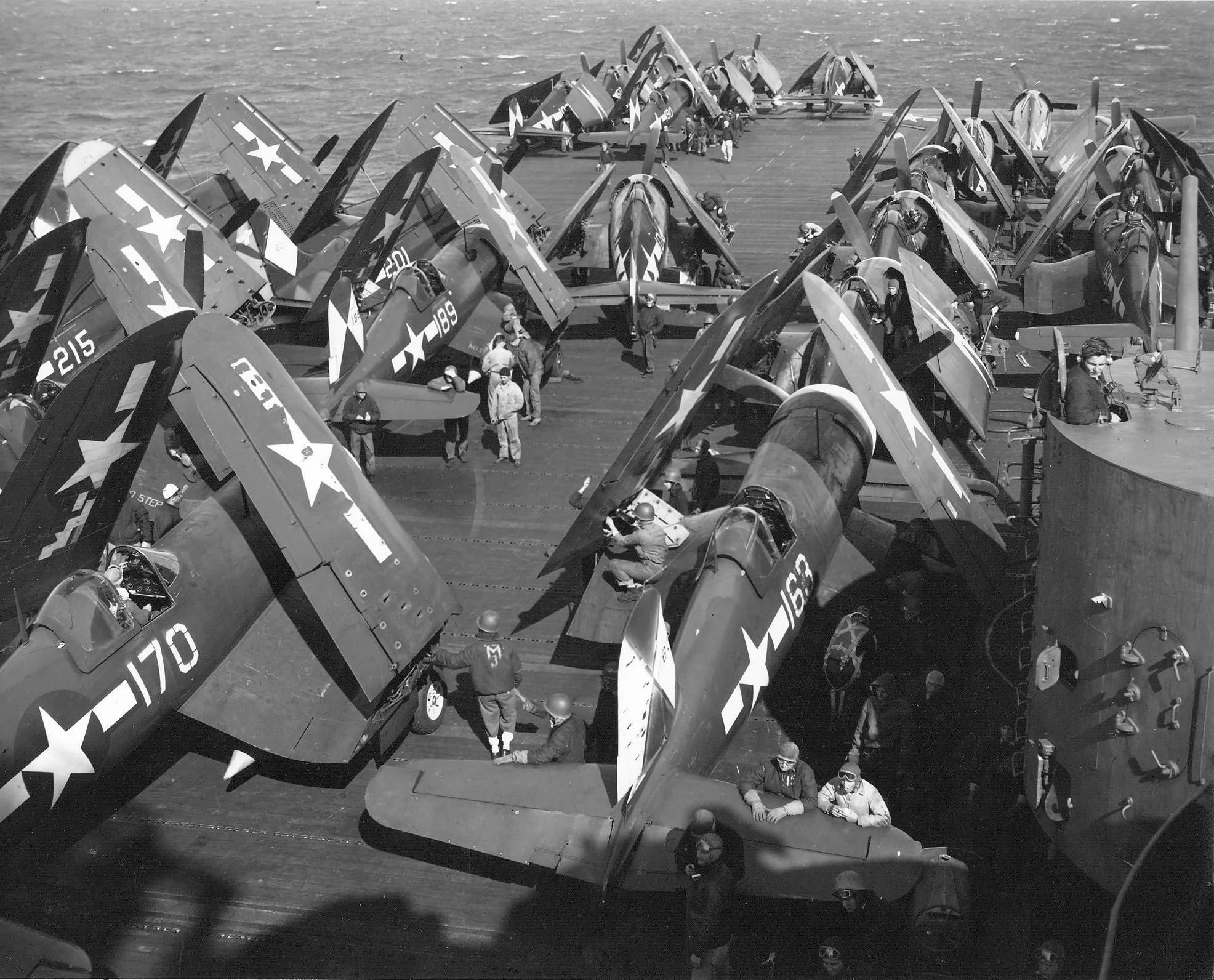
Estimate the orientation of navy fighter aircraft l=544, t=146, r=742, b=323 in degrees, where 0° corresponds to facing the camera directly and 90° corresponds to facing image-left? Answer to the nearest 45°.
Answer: approximately 180°

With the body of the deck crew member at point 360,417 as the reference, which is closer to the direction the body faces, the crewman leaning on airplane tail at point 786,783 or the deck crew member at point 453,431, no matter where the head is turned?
the crewman leaning on airplane tail

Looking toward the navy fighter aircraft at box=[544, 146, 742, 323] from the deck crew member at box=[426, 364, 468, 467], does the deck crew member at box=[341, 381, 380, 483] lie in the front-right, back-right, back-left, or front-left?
back-left

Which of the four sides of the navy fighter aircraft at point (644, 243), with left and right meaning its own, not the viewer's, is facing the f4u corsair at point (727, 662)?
back

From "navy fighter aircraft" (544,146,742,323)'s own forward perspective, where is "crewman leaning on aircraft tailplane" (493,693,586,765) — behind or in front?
behind

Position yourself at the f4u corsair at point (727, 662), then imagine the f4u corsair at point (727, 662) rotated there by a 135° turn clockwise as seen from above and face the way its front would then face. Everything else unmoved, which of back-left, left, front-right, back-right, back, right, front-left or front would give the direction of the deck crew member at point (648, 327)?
back

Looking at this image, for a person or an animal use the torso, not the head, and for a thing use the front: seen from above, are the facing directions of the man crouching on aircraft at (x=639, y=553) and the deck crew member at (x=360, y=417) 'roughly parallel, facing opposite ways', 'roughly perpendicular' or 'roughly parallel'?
roughly perpendicular

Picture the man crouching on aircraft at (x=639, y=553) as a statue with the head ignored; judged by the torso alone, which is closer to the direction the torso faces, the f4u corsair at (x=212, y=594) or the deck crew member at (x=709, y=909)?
the f4u corsair

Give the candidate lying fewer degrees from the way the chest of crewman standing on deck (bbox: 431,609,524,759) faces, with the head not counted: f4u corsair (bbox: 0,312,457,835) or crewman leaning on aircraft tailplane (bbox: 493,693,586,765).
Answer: the f4u corsair

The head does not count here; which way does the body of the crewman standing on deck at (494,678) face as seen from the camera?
away from the camera

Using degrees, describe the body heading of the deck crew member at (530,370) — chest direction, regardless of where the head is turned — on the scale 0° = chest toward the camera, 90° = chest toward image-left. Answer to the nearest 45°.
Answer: approximately 45°
